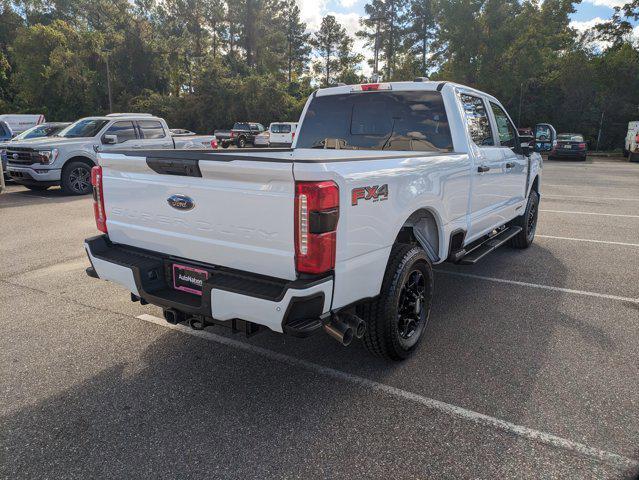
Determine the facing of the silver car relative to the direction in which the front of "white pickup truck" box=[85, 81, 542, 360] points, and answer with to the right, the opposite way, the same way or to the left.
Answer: the opposite way

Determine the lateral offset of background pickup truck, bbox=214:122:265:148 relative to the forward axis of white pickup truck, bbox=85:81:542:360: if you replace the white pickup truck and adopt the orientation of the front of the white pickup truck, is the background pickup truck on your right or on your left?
on your left

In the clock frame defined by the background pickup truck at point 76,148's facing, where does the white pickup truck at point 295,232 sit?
The white pickup truck is roughly at 10 o'clock from the background pickup truck.

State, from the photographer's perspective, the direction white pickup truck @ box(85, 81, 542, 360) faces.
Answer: facing away from the viewer and to the right of the viewer

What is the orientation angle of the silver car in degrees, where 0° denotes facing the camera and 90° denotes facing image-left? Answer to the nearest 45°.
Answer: approximately 45°

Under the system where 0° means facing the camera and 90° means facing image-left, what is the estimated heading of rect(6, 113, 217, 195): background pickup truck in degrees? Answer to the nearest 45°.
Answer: approximately 45°

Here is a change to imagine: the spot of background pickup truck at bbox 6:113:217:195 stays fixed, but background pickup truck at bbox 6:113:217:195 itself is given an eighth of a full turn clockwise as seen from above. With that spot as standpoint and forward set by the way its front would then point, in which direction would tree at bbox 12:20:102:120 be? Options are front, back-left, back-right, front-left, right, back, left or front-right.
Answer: right

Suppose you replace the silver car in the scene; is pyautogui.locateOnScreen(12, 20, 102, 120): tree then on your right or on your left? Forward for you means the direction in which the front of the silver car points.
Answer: on your right
